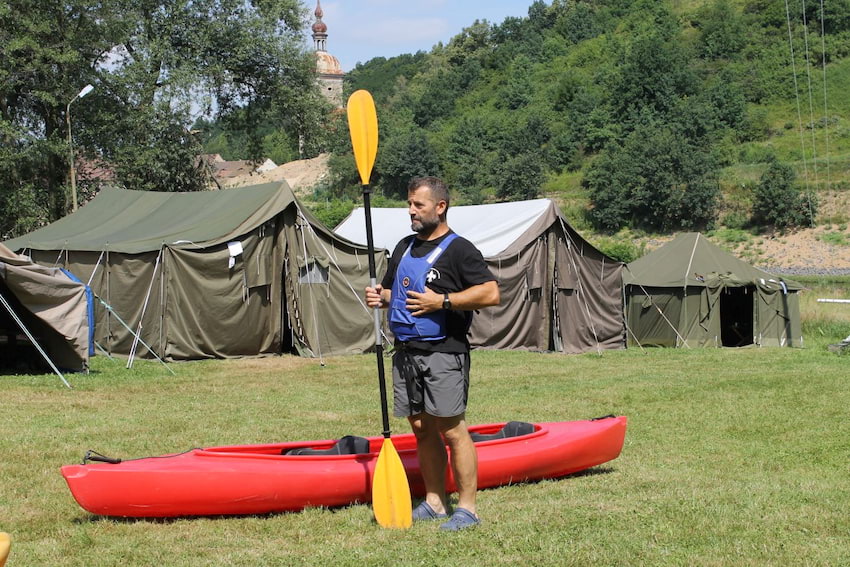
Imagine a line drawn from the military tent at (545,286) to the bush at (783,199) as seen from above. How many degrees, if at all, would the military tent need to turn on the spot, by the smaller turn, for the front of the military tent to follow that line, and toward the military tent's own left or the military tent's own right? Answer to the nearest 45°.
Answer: approximately 90° to the military tent's own left

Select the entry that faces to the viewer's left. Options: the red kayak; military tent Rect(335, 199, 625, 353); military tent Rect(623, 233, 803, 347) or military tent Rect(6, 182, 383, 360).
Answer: the red kayak

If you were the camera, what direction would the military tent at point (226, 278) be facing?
facing the viewer and to the right of the viewer

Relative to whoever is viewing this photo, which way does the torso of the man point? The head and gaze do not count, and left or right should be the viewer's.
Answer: facing the viewer and to the left of the viewer

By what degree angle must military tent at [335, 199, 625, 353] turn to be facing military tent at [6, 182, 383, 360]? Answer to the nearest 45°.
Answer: approximately 90° to its right

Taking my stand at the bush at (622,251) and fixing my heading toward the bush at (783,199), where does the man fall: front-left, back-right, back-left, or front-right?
back-right

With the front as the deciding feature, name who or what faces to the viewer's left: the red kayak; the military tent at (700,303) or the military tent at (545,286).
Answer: the red kayak

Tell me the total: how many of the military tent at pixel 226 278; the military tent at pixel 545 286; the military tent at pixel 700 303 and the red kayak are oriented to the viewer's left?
1

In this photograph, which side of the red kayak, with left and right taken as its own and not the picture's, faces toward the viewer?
left

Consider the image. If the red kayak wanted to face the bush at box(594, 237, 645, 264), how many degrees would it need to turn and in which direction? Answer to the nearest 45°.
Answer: approximately 90° to its right

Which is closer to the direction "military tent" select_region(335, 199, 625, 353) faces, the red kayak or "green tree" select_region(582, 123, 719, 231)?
the red kayak

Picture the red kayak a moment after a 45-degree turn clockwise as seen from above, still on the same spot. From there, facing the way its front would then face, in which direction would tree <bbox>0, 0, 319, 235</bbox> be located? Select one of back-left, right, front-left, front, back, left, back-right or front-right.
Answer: front-right

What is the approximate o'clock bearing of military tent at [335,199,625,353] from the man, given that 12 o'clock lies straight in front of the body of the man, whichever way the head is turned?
The military tent is roughly at 5 o'clock from the man.

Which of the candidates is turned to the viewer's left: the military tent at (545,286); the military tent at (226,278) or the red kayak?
the red kayak

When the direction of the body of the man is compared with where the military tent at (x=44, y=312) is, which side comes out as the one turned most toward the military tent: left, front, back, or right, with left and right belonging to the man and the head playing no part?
right

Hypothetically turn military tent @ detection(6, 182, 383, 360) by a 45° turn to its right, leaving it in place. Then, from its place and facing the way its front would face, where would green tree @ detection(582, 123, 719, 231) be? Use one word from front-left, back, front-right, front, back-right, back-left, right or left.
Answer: back-left

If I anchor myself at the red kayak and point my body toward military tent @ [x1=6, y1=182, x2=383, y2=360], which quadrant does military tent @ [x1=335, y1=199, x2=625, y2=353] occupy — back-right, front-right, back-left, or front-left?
front-right

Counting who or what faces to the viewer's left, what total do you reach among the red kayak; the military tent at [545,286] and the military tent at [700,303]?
1
